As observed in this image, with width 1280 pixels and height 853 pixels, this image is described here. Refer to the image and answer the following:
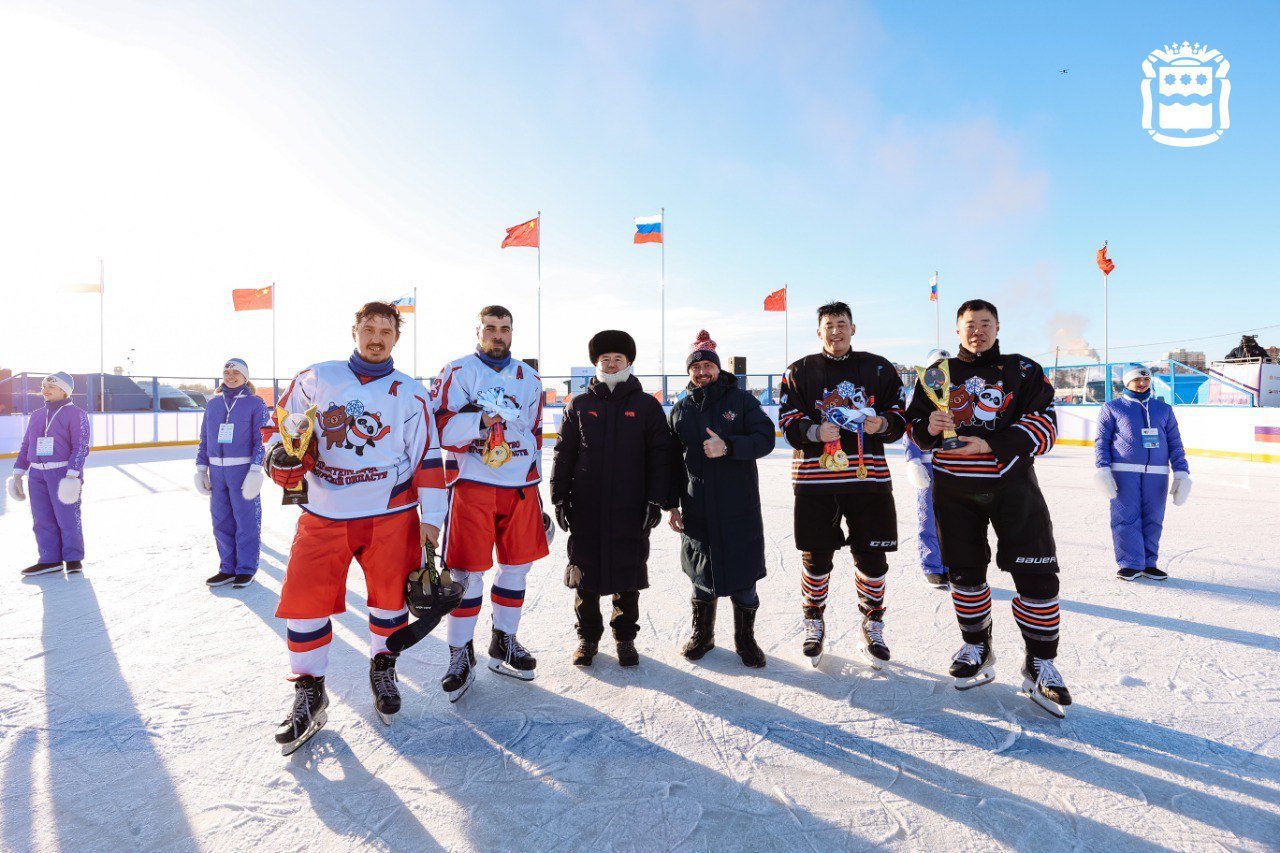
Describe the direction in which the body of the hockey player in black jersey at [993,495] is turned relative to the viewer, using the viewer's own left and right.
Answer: facing the viewer

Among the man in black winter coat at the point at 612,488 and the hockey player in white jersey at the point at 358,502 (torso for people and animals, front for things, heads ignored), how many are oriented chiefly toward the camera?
2

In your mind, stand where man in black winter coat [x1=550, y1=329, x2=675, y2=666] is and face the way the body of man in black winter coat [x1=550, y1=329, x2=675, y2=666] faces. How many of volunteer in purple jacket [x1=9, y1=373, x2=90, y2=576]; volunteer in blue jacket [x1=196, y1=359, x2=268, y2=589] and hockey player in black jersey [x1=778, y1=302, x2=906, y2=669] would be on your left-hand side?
1

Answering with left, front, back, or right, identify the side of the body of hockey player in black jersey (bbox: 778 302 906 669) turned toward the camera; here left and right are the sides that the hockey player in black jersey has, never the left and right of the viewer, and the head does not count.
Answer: front

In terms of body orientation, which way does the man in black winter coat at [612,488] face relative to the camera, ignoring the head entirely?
toward the camera

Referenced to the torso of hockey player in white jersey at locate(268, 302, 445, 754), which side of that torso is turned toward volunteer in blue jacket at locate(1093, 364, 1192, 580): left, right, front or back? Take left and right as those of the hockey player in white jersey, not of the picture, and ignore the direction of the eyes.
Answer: left

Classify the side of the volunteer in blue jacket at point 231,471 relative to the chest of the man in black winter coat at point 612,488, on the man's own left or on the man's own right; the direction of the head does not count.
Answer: on the man's own right

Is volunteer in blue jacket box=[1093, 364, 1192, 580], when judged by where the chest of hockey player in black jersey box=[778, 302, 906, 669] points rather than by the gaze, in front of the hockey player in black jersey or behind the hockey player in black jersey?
behind
